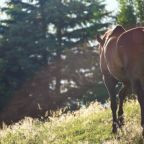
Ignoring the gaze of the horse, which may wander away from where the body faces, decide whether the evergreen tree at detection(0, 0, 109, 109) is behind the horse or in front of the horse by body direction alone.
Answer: in front

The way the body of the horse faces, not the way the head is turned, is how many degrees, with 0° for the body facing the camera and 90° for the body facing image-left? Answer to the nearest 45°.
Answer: approximately 135°

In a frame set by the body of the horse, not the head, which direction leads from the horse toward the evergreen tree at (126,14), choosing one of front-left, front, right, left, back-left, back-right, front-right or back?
front-right
